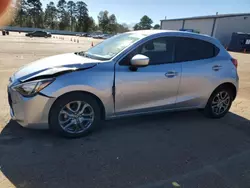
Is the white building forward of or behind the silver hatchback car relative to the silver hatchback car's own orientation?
behind

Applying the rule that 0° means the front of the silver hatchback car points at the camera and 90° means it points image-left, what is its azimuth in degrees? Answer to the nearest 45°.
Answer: approximately 45°
